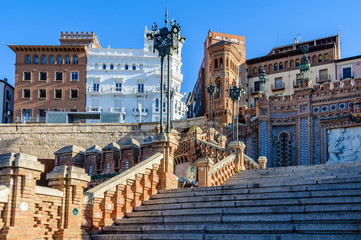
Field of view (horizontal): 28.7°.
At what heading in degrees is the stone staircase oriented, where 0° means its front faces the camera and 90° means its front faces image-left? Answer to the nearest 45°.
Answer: approximately 0°
